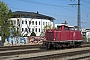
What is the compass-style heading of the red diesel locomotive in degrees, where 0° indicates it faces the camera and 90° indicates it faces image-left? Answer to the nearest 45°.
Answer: approximately 45°
